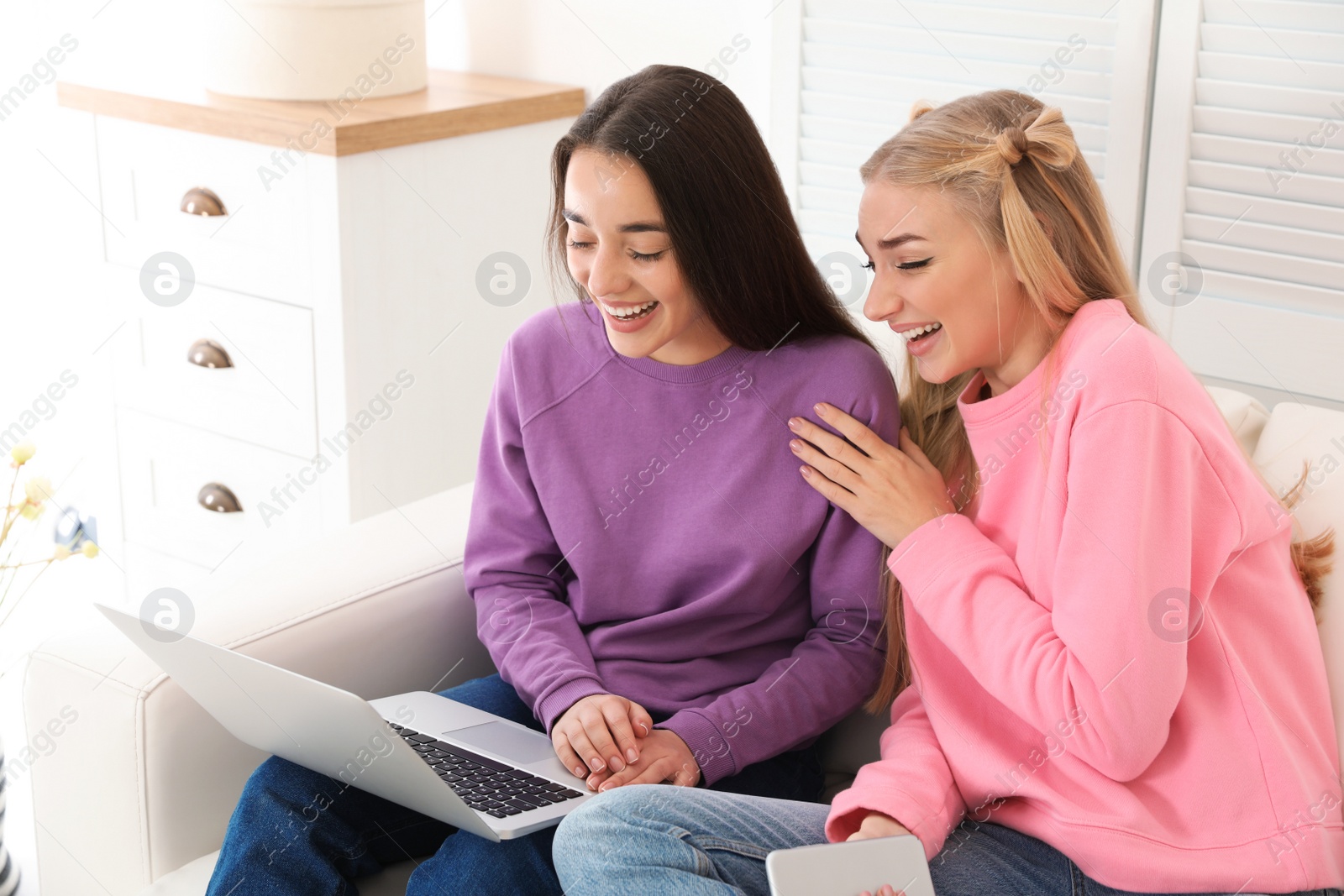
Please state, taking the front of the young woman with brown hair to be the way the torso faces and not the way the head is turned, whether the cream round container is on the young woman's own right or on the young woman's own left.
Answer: on the young woman's own right

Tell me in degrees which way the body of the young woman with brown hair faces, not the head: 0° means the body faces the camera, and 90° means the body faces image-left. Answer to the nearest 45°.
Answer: approximately 45°

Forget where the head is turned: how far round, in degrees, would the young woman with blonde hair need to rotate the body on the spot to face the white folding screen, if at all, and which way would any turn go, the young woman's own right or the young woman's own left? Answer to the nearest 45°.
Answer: approximately 90° to the young woman's own right

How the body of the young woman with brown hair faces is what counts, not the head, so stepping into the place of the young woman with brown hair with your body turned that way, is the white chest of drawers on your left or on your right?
on your right

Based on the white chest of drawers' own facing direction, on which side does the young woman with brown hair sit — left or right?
on its left

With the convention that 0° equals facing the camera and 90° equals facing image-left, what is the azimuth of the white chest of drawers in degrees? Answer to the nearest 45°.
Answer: approximately 45°

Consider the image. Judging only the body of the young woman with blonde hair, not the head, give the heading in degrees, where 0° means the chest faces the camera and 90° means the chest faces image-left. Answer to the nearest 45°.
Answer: approximately 90°
